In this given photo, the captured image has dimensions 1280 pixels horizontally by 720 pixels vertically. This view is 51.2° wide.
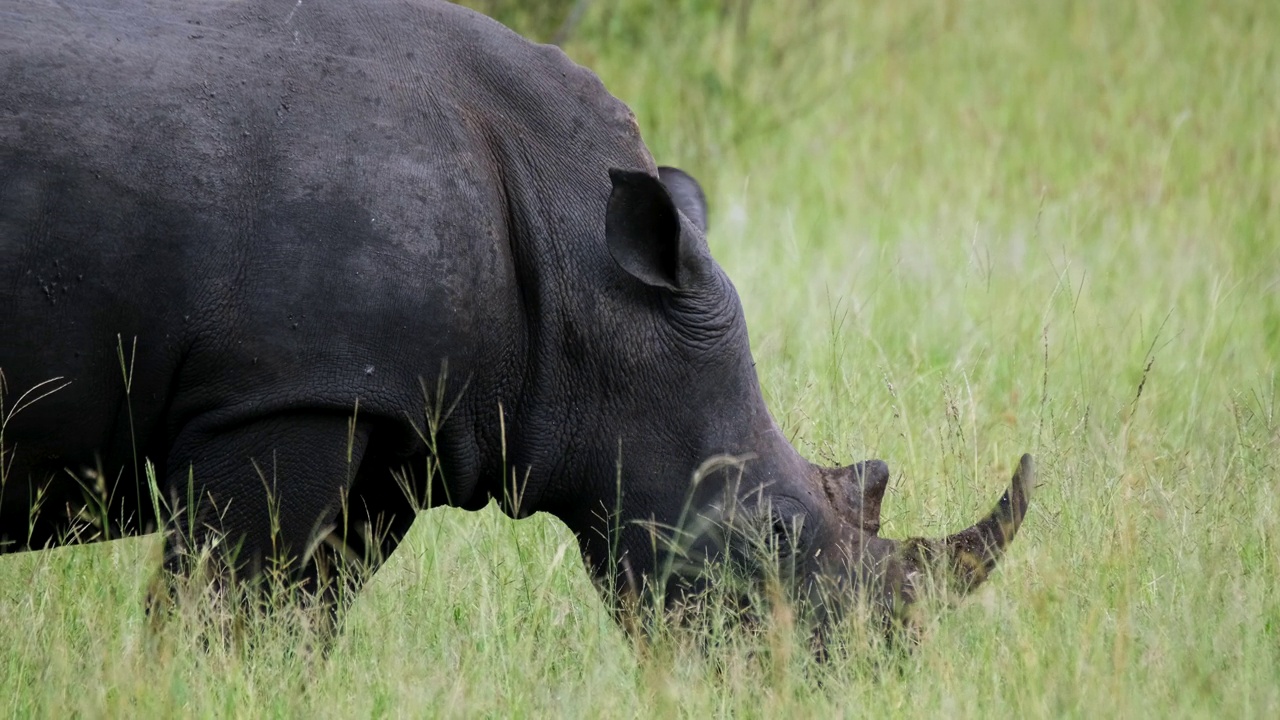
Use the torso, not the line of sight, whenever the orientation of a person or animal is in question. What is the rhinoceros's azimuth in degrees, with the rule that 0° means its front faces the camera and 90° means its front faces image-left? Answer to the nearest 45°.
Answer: approximately 270°
